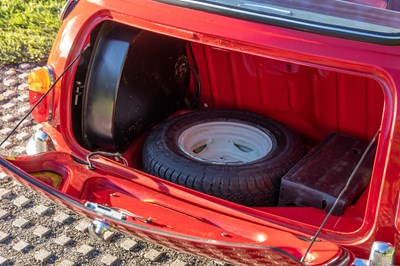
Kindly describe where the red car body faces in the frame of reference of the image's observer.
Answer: facing away from the viewer and to the right of the viewer
